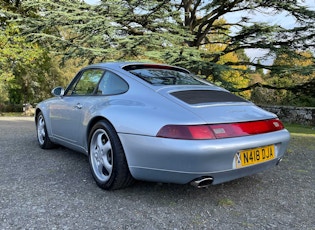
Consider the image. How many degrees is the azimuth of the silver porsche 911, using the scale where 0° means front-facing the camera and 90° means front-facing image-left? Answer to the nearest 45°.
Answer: approximately 135°
